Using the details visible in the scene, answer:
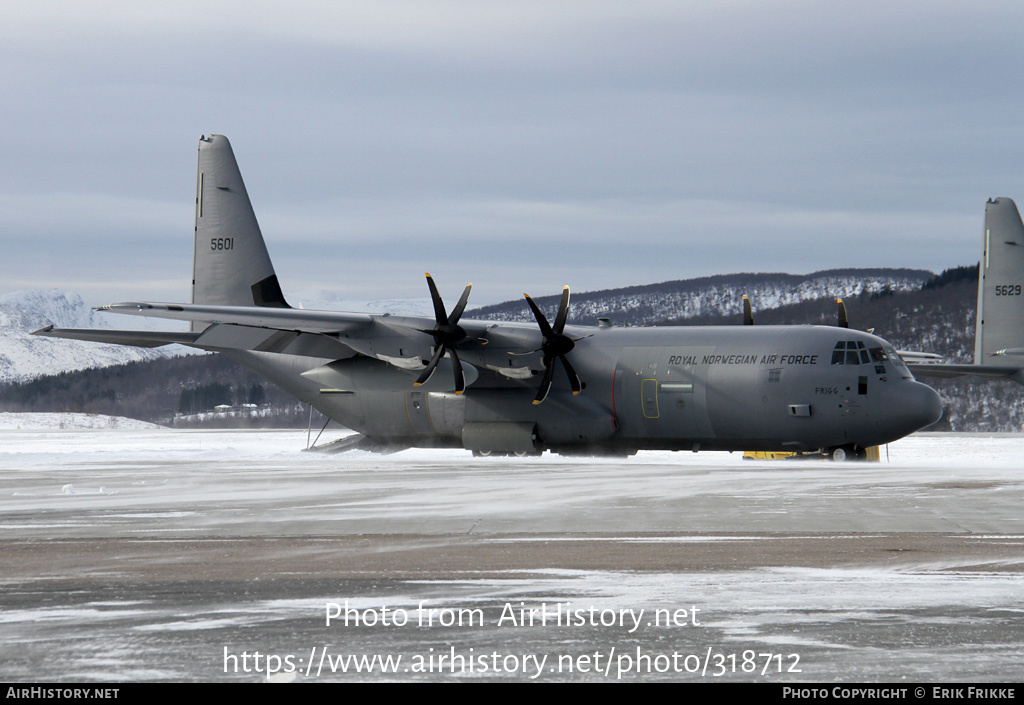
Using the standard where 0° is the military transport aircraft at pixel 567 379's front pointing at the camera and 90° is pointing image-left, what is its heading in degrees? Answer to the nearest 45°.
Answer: approximately 315°
